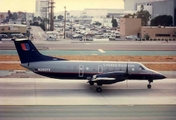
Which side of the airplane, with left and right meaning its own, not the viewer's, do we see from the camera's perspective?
right

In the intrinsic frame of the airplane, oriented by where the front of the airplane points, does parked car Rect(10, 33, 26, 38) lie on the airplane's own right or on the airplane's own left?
on the airplane's own left

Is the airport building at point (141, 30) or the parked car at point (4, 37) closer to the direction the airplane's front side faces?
the airport building
